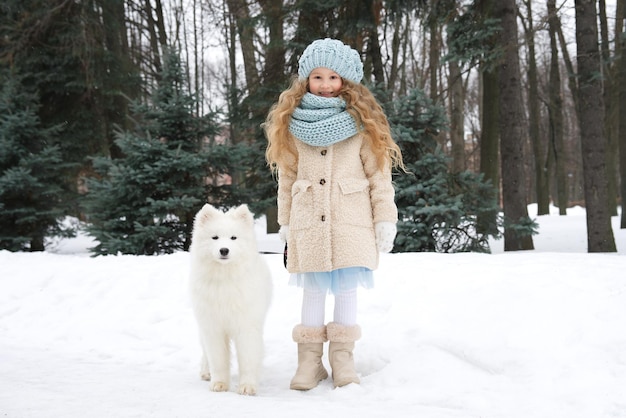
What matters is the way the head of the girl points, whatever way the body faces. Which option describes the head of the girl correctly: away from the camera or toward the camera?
toward the camera

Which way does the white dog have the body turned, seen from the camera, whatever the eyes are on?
toward the camera

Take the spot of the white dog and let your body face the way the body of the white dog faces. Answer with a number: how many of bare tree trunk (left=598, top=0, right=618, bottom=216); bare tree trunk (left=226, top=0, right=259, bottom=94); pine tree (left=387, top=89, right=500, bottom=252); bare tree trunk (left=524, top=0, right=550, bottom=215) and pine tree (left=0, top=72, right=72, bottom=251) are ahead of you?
0

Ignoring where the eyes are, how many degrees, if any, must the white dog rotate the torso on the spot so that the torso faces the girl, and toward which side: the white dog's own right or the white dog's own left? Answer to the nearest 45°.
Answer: approximately 90° to the white dog's own left

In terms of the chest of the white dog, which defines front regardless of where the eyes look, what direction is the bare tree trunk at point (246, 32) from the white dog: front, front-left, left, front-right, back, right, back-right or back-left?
back

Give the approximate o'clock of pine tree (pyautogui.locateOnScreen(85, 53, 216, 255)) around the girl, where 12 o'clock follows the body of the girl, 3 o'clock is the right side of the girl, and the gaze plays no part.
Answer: The pine tree is roughly at 5 o'clock from the girl.

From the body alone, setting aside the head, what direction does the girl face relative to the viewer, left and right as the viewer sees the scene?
facing the viewer

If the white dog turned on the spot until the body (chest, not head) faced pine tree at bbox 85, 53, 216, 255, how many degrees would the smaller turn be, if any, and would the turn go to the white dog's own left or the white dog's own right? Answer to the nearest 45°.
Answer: approximately 180°

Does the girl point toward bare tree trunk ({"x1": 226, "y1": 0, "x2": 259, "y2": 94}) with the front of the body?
no

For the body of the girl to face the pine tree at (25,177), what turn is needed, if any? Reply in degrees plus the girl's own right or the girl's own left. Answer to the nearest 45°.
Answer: approximately 135° to the girl's own right

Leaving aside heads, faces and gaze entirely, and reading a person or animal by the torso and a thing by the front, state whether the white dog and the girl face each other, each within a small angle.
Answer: no

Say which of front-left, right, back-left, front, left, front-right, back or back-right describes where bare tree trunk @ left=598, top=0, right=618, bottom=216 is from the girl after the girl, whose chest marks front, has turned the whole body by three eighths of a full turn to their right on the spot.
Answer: right

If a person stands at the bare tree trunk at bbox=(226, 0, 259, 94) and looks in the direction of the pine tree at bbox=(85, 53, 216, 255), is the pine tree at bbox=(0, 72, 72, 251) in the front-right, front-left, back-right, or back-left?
front-right

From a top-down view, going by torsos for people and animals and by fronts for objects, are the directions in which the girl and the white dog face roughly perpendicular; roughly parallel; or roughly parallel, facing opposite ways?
roughly parallel

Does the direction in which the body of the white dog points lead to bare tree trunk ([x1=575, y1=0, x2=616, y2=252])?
no

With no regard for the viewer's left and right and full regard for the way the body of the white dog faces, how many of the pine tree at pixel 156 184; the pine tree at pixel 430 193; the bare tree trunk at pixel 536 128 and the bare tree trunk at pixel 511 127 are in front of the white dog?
0

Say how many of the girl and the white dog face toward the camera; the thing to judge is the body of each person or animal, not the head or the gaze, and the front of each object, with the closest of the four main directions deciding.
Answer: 2

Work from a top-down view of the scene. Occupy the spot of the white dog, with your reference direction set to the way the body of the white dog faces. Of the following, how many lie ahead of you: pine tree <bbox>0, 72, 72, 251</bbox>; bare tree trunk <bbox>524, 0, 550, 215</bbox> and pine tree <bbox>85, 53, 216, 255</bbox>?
0
